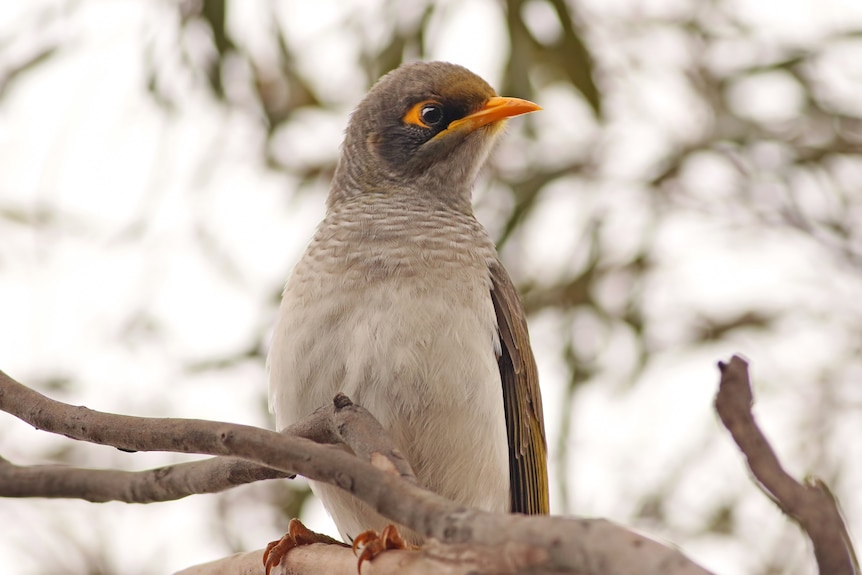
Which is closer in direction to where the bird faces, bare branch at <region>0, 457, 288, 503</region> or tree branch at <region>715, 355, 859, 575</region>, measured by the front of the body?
the bare branch

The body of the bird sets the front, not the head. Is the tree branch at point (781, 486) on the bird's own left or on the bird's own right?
on the bird's own left

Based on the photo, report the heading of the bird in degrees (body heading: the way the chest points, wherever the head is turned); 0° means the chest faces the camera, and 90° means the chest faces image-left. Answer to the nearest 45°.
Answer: approximately 45°
